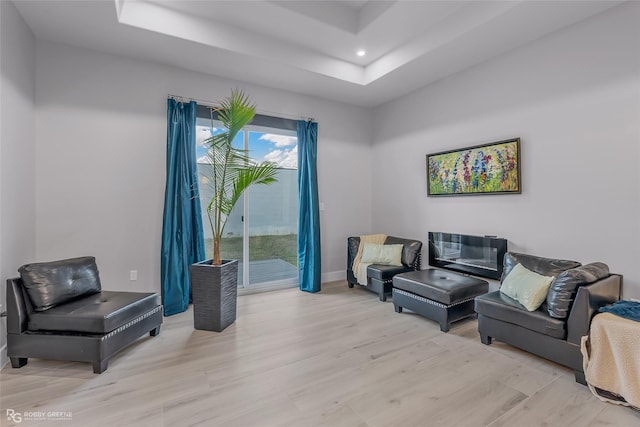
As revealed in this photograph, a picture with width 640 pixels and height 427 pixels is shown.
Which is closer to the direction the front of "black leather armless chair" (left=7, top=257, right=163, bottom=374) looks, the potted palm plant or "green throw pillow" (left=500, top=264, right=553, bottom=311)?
the green throw pillow

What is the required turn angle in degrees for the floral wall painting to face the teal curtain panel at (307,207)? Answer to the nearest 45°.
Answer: approximately 45° to its right

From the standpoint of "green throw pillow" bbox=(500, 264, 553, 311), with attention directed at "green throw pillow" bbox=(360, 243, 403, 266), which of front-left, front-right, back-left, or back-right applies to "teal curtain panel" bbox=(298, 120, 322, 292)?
front-left

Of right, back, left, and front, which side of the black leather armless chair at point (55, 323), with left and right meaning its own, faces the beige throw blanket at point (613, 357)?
front

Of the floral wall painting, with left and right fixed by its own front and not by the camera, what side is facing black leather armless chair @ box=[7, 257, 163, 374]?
front

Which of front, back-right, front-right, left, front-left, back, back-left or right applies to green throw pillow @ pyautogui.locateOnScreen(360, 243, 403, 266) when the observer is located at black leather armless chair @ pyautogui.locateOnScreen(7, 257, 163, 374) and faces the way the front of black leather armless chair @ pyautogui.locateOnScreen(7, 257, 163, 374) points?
front-left

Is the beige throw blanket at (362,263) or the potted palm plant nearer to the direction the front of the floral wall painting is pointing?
the potted palm plant

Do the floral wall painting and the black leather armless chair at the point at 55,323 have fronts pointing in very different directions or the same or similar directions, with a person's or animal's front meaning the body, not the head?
very different directions

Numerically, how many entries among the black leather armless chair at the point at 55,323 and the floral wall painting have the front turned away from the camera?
0

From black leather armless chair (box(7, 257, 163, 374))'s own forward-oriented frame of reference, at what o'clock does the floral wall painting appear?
The floral wall painting is roughly at 11 o'clock from the black leather armless chair.

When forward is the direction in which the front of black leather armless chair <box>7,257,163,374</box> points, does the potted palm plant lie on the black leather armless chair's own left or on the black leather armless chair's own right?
on the black leather armless chair's own left

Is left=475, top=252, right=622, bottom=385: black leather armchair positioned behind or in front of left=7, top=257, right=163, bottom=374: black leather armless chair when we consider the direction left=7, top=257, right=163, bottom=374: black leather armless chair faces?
in front

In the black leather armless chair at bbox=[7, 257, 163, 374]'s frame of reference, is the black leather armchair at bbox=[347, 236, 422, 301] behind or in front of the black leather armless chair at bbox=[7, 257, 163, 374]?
in front

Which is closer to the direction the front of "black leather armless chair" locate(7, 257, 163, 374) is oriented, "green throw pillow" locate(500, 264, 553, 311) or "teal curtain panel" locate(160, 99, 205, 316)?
the green throw pillow

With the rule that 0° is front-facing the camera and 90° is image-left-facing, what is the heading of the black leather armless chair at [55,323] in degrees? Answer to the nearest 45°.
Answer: approximately 315°

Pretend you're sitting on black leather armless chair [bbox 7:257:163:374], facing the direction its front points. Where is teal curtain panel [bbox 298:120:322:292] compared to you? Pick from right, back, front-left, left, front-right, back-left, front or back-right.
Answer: front-left
